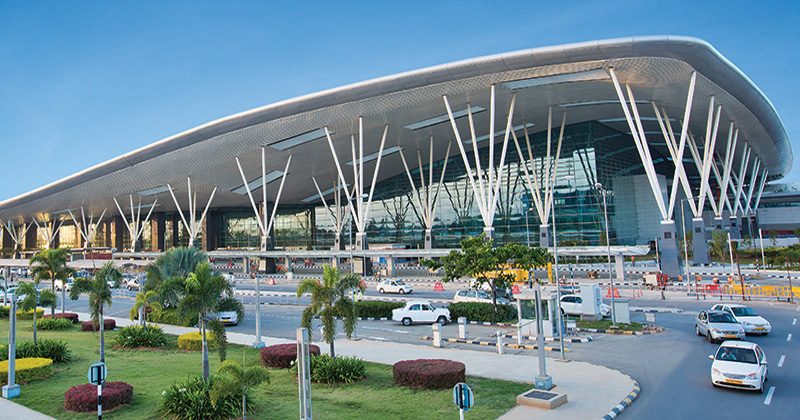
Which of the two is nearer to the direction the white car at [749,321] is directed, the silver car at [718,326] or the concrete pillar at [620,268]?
the silver car

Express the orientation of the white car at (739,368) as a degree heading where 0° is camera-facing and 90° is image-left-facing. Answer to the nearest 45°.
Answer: approximately 0°

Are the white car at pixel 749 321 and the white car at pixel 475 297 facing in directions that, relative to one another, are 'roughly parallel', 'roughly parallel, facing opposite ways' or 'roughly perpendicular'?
roughly perpendicular

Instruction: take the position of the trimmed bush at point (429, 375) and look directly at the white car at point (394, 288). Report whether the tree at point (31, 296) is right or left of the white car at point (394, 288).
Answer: left

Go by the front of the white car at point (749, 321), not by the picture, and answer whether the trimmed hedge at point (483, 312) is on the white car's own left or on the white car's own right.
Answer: on the white car's own right

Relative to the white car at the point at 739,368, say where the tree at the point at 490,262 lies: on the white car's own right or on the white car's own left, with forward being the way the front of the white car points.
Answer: on the white car's own right
